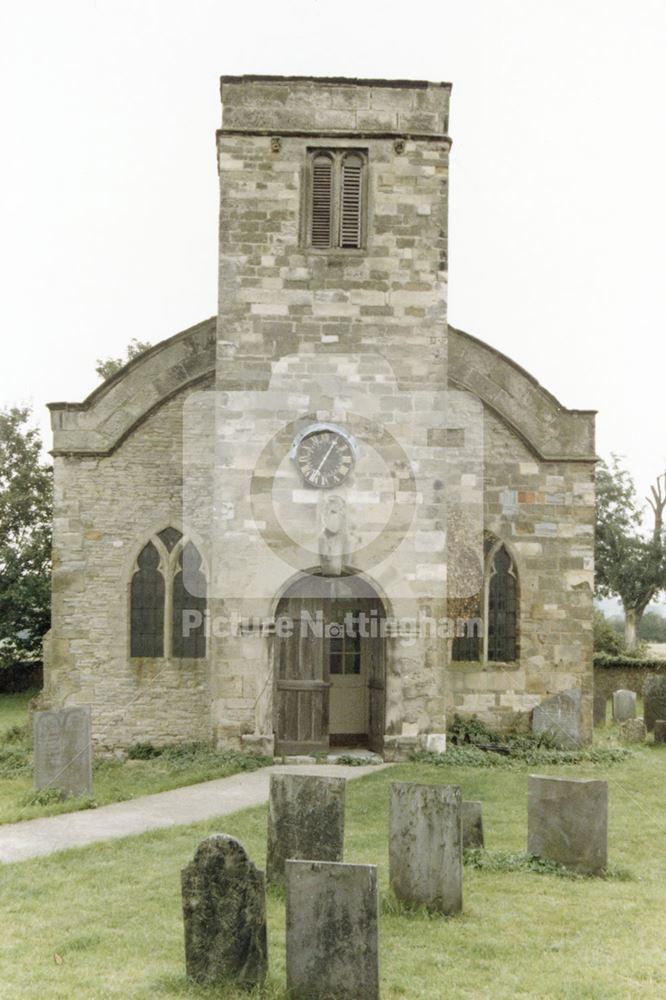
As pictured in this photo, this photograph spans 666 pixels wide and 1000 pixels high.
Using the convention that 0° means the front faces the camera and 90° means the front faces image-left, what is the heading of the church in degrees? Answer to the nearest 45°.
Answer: approximately 0°

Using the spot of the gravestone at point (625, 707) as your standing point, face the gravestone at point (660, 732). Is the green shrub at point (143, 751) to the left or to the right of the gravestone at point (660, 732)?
right

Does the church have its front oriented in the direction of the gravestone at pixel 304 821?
yes

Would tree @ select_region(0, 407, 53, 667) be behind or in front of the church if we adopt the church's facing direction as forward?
behind

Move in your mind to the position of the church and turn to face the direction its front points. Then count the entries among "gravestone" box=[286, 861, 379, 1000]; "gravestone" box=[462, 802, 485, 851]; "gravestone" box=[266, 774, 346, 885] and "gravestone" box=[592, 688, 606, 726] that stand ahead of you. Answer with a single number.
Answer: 3

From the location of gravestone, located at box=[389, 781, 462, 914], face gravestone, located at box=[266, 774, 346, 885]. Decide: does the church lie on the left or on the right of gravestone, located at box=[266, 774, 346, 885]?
right

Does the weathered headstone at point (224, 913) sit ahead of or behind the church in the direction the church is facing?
ahead
